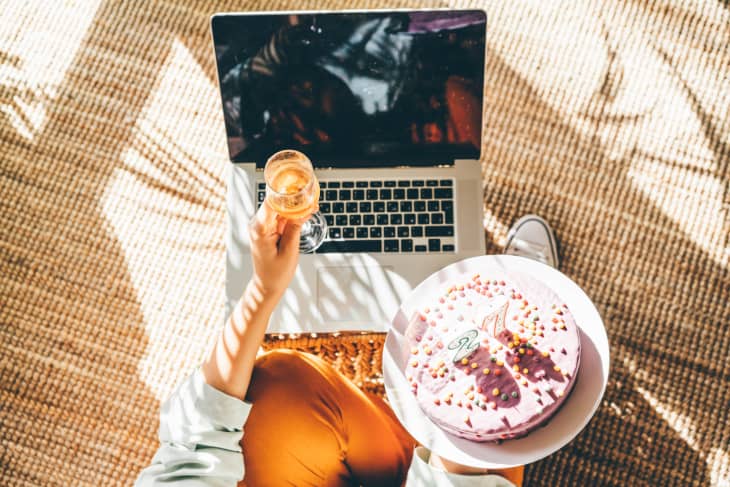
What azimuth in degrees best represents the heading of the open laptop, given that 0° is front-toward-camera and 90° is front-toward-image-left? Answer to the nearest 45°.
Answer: approximately 0°
